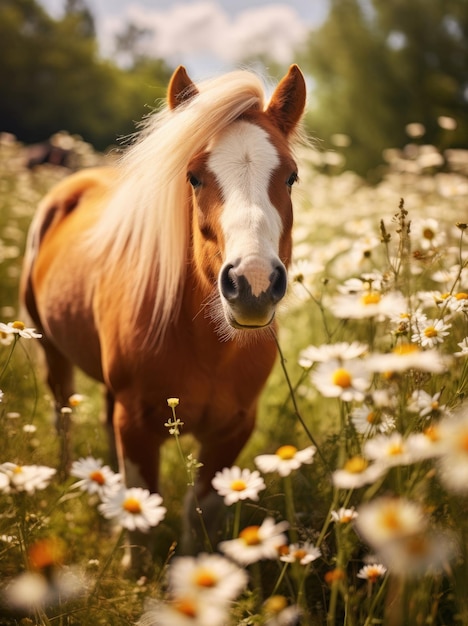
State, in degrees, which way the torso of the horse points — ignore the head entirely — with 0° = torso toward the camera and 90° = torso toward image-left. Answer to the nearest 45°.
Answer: approximately 315°

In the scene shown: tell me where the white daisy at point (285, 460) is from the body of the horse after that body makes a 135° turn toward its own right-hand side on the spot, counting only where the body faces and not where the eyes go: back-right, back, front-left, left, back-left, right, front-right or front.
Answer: left

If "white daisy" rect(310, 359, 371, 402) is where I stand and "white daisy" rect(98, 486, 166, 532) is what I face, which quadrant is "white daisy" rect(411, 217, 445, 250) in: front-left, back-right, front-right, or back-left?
back-right

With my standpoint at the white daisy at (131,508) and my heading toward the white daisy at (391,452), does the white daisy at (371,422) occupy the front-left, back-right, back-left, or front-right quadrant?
front-left

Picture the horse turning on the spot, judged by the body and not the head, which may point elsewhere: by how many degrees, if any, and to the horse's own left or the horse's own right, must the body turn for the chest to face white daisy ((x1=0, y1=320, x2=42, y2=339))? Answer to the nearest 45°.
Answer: approximately 90° to the horse's own right

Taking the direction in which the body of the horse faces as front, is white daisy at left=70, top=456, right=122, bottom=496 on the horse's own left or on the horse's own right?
on the horse's own right

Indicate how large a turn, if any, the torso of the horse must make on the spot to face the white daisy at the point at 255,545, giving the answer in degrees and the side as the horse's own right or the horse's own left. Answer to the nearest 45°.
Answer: approximately 45° to the horse's own right

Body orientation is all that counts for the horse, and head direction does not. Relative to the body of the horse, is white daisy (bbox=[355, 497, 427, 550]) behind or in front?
in front

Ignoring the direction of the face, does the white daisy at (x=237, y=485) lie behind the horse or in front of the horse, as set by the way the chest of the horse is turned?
in front
